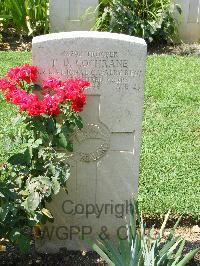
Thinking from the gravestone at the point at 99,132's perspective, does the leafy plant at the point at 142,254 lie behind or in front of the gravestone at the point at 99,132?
in front

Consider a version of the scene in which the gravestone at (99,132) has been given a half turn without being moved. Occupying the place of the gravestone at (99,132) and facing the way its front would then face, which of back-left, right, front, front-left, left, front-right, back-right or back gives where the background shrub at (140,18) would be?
front

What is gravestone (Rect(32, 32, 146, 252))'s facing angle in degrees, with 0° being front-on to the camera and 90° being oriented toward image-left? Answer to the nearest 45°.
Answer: approximately 0°

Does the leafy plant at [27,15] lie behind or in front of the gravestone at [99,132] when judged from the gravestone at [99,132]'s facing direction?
behind

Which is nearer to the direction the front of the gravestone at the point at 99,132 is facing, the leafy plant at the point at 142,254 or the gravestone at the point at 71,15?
the leafy plant

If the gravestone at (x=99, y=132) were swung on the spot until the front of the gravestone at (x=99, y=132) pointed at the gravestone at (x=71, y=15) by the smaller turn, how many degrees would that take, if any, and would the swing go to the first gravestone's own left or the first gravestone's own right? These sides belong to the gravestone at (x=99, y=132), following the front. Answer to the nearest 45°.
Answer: approximately 180°

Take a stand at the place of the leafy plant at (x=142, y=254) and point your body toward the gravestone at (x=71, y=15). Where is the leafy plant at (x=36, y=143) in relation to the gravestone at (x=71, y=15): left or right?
left
